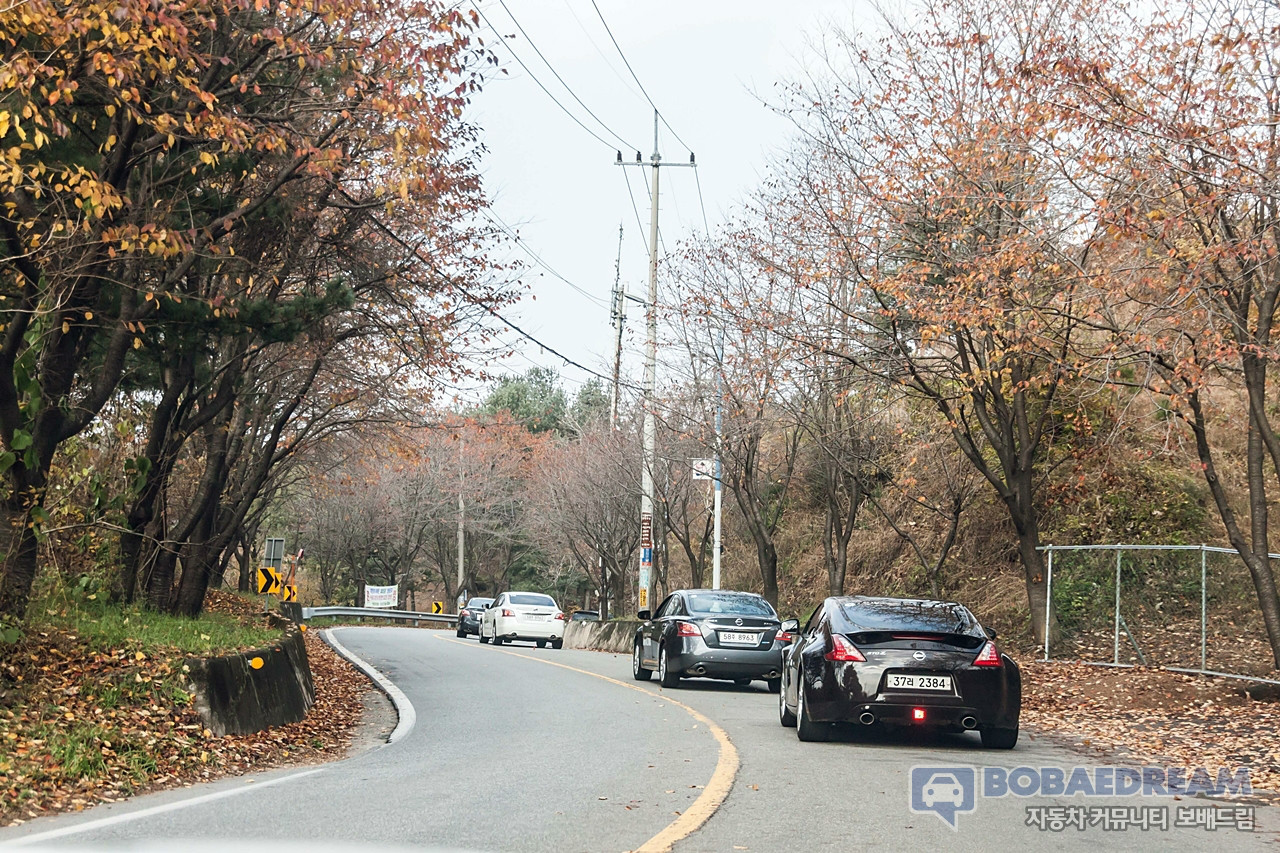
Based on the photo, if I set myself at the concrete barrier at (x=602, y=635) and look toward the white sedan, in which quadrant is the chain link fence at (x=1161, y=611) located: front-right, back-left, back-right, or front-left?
back-left

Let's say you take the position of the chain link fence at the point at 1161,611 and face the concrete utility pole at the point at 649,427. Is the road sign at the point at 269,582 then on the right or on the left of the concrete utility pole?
left

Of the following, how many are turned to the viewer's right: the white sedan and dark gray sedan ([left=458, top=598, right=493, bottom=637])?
0

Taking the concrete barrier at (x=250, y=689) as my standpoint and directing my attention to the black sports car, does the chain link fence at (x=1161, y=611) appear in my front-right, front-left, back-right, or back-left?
front-left
